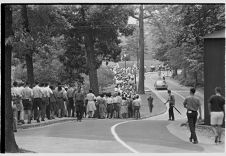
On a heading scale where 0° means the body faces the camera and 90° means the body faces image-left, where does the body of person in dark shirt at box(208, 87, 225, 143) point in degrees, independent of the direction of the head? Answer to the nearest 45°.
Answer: approximately 180°

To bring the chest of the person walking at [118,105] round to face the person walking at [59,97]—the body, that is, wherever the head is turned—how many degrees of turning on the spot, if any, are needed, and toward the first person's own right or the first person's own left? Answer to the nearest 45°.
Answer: approximately 90° to the first person's own left

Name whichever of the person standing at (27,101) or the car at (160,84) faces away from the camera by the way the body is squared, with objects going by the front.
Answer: the person standing

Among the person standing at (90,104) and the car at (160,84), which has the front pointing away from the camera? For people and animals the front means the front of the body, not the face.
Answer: the person standing

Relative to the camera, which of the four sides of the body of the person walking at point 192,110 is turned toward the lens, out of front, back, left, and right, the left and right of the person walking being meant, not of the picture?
back

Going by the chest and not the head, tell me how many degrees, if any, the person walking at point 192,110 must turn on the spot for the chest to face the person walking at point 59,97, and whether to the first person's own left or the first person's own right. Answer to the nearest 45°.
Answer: approximately 45° to the first person's own left

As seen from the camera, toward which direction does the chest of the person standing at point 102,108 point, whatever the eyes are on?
away from the camera

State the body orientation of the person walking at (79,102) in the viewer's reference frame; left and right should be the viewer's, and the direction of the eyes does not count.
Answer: facing away from the viewer

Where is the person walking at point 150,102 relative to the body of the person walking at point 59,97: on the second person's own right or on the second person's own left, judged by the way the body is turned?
on the second person's own right

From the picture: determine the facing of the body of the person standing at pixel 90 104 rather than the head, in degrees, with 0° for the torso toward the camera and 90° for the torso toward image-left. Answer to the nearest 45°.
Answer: approximately 180°

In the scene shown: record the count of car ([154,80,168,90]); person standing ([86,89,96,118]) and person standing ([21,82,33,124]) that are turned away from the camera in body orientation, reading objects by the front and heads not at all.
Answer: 2
